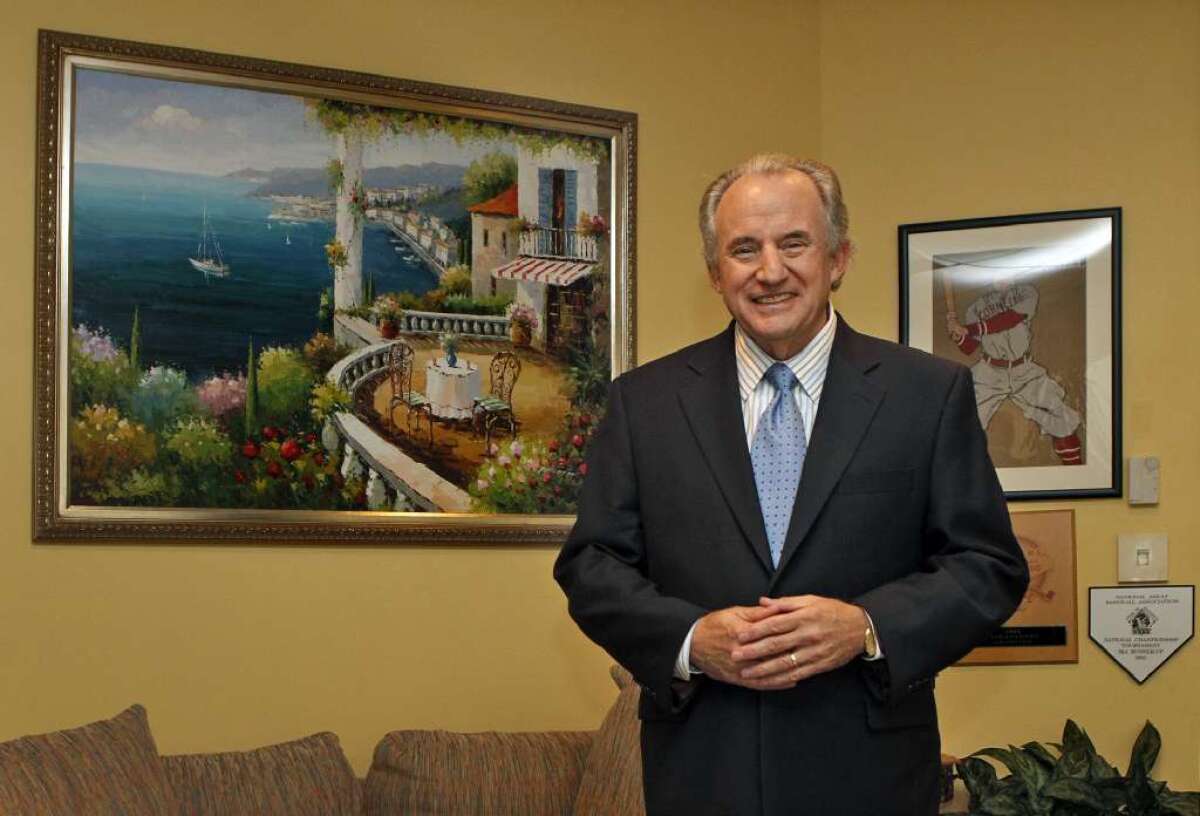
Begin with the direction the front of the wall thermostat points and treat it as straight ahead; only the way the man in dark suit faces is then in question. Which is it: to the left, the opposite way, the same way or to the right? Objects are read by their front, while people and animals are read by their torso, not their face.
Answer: the same way

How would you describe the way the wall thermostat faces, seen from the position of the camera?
facing the viewer

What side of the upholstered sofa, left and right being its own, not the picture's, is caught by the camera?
front

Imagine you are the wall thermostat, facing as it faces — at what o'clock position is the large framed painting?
The large framed painting is roughly at 2 o'clock from the wall thermostat.

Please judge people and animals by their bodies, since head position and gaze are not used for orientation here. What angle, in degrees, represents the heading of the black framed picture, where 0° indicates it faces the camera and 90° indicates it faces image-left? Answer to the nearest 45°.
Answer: approximately 0°

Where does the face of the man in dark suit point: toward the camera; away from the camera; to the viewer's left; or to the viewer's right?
toward the camera

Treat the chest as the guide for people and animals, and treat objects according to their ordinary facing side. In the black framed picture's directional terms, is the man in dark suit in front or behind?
in front

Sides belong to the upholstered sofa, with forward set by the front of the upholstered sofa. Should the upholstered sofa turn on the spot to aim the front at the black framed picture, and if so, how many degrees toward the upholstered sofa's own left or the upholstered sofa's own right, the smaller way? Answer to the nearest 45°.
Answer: approximately 90° to the upholstered sofa's own left

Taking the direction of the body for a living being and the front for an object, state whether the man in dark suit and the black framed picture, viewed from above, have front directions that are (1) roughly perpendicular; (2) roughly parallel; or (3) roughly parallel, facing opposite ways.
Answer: roughly parallel

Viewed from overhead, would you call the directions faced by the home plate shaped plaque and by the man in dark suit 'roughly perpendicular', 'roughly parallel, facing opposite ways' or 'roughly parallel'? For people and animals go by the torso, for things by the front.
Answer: roughly parallel

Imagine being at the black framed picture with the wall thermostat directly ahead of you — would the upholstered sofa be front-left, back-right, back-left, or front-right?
back-right

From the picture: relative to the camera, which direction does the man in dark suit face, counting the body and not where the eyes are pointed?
toward the camera

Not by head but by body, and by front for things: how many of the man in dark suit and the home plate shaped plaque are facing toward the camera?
2
